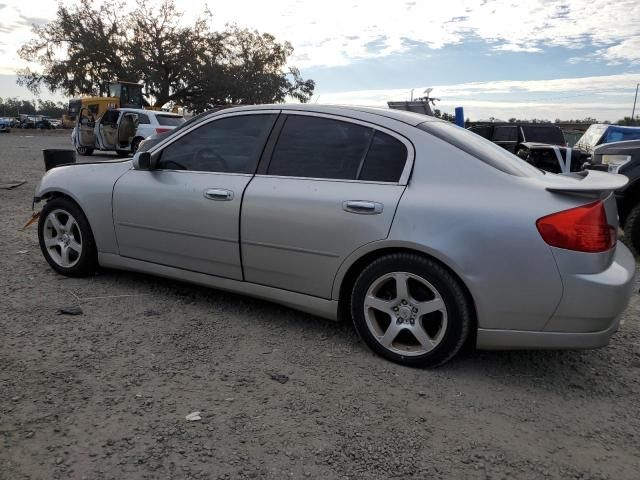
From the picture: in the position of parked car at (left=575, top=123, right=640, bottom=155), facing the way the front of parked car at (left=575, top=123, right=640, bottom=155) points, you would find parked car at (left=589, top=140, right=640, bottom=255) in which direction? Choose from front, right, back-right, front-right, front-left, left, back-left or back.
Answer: front-left

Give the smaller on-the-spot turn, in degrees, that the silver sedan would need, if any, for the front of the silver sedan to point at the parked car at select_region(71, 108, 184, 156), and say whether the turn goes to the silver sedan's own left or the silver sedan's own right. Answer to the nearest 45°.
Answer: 0° — it already faces it

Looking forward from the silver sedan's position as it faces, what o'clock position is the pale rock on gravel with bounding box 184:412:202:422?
The pale rock on gravel is roughly at 9 o'clock from the silver sedan.

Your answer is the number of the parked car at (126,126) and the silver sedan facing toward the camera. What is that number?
0

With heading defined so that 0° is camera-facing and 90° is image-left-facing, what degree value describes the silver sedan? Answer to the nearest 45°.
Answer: approximately 135°

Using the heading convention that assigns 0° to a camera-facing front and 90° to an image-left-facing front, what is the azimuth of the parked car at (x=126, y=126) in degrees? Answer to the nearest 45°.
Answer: approximately 135°

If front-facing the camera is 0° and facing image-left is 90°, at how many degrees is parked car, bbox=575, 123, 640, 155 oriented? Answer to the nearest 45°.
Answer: approximately 45°

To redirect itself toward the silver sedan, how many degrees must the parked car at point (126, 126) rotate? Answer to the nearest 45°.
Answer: approximately 135° to its left

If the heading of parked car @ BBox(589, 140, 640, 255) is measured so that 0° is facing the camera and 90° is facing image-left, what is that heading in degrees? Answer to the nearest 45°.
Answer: approximately 45°

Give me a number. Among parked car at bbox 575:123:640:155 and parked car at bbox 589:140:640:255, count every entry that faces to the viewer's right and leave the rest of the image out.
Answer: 0

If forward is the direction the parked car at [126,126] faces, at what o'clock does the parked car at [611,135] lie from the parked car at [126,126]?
the parked car at [611,135] is roughly at 6 o'clock from the parked car at [126,126].

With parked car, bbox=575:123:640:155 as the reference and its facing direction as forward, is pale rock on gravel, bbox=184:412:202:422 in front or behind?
in front

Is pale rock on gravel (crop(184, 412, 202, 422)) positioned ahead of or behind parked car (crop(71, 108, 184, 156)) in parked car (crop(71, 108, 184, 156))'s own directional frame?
behind

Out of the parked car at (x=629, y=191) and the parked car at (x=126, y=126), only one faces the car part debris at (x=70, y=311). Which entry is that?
the parked car at (x=629, y=191)

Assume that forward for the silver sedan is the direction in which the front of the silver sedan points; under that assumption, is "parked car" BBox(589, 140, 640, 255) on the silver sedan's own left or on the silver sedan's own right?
on the silver sedan's own right

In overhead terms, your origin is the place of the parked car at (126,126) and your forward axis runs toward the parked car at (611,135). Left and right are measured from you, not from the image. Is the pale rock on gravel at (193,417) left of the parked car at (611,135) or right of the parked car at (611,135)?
right
